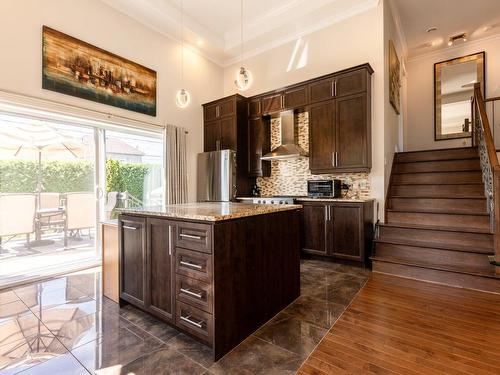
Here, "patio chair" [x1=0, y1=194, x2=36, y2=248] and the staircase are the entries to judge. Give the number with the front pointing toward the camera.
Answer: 1

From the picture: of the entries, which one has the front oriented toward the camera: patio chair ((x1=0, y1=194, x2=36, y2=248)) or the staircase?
the staircase

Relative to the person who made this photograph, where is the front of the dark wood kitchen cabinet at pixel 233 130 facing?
facing the viewer and to the left of the viewer

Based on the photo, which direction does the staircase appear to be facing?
toward the camera

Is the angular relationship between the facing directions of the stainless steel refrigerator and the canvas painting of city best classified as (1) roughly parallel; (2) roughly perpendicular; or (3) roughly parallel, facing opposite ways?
roughly perpendicular

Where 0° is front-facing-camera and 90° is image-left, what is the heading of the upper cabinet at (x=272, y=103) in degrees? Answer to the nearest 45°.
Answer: approximately 45°

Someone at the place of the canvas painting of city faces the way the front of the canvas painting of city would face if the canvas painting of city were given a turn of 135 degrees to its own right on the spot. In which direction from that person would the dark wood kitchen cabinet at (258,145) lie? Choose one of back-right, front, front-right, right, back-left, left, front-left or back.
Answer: back

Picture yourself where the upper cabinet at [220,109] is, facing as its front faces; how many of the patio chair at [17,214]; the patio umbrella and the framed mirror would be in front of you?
2

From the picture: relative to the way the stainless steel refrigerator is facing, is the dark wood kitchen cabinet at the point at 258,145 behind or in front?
behind

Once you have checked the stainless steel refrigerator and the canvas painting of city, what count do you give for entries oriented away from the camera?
0

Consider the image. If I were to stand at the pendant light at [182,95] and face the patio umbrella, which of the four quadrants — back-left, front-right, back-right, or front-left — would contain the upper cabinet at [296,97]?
back-right

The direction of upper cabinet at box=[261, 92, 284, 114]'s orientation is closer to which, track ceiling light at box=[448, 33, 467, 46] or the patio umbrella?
the patio umbrella

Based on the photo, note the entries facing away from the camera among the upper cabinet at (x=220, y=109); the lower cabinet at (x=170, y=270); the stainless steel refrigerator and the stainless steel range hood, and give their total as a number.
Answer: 0

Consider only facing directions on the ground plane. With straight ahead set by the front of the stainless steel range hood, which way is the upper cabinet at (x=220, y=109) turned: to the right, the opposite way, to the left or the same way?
the same way

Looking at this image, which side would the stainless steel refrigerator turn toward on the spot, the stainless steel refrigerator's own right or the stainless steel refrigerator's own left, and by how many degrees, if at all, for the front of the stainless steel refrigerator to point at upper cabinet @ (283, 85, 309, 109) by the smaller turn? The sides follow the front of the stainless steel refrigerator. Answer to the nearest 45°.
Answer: approximately 90° to the stainless steel refrigerator's own left
